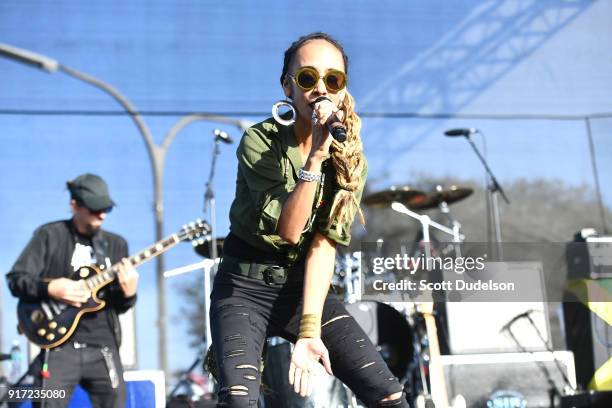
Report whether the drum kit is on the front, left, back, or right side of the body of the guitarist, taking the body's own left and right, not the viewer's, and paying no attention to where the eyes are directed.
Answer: left

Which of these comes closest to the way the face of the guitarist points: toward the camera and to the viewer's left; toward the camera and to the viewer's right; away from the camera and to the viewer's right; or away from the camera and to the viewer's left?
toward the camera and to the viewer's right

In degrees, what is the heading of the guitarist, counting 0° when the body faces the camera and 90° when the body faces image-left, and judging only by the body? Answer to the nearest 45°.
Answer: approximately 315°

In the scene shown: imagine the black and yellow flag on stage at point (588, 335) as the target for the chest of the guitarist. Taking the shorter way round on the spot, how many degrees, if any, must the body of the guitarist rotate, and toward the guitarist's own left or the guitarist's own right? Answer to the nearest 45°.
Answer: approximately 45° to the guitarist's own left

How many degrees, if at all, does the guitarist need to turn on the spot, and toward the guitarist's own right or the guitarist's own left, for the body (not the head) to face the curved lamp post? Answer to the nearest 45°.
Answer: approximately 135° to the guitarist's own left
